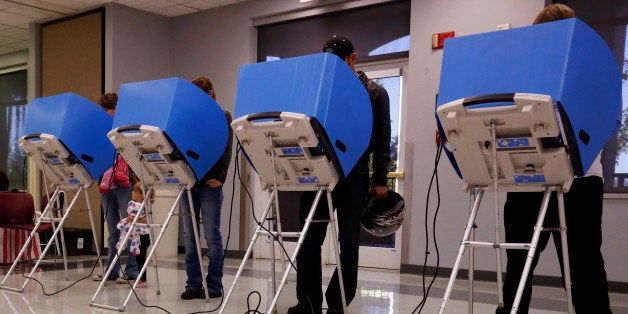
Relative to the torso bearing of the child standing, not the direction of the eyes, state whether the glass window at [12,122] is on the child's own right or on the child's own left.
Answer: on the child's own right
